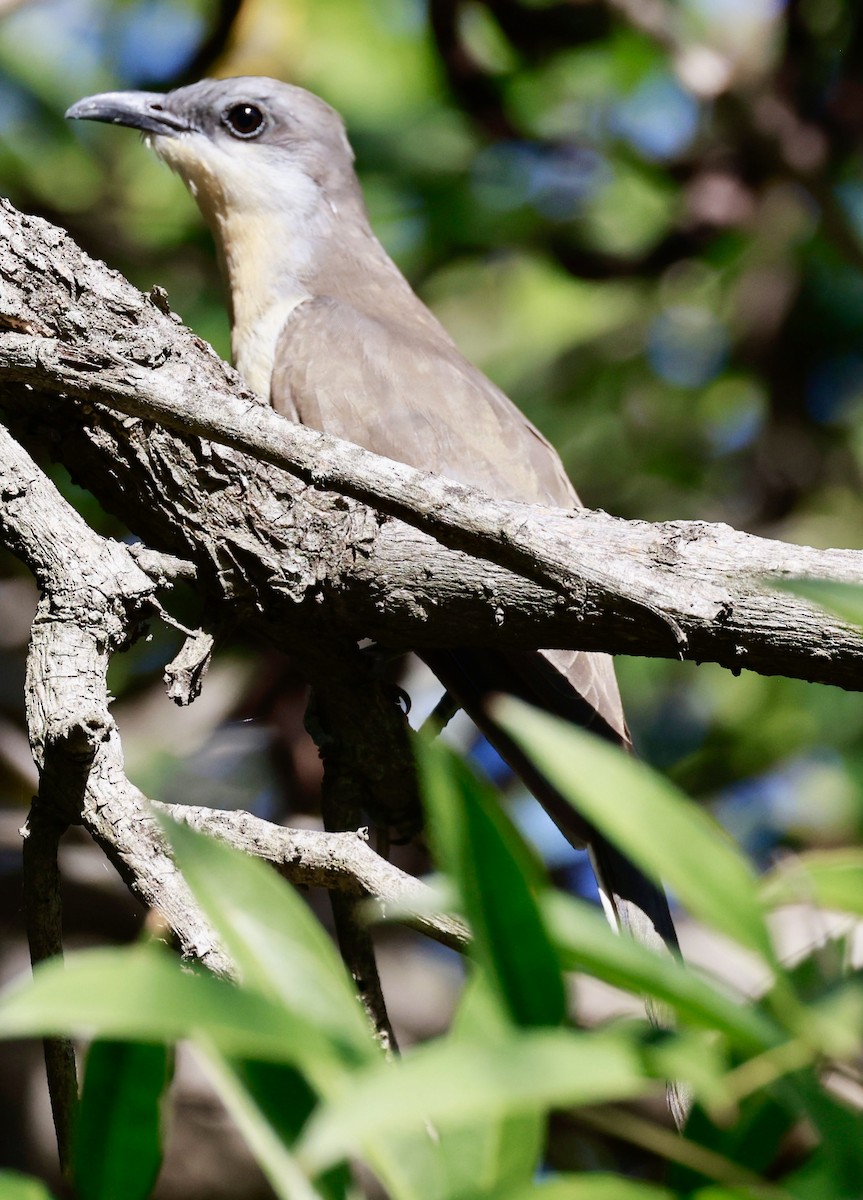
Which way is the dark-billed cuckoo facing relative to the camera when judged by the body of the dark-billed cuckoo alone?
to the viewer's left
